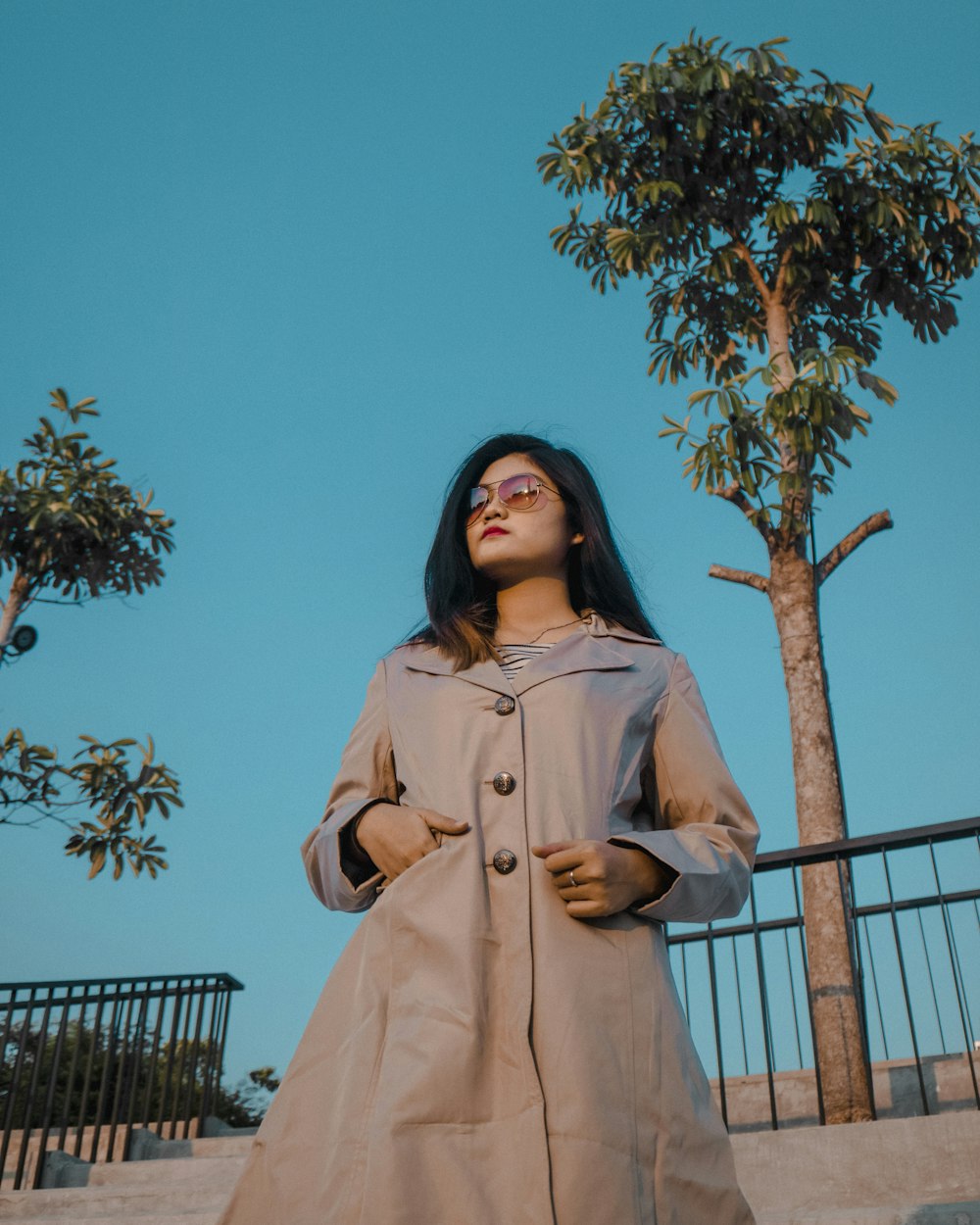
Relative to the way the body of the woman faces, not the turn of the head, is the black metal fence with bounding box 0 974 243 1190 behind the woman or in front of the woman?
behind

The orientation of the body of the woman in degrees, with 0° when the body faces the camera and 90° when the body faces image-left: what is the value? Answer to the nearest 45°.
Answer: approximately 0°
